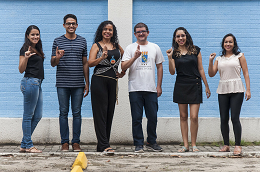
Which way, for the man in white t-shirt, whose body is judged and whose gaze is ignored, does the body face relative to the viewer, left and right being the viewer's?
facing the viewer

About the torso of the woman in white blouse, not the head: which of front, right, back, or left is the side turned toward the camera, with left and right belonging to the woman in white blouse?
front

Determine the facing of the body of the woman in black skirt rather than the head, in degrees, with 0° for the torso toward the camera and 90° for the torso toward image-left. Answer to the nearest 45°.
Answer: approximately 0°

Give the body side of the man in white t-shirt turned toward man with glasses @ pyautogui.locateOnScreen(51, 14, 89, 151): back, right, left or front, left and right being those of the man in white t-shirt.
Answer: right

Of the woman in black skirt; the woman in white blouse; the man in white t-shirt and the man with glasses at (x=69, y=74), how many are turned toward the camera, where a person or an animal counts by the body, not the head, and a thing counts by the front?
4

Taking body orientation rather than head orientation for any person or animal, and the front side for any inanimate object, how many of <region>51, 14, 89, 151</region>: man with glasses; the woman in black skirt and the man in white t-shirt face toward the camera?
3

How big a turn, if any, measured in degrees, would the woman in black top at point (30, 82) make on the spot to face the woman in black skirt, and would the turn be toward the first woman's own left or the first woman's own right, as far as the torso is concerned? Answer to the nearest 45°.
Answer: approximately 45° to the first woman's own left

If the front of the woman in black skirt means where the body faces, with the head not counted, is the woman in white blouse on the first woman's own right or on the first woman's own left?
on the first woman's own left

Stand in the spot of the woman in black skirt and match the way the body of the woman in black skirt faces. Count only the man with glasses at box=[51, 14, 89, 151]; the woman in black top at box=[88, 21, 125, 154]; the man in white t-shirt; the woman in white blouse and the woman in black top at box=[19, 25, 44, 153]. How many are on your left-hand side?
1

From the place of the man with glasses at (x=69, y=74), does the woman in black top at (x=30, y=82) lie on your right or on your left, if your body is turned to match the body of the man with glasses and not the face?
on your right
